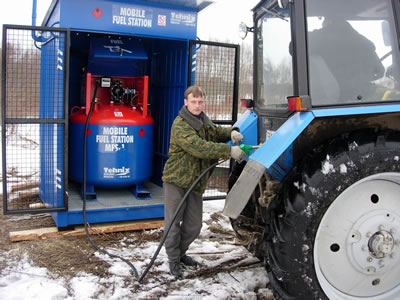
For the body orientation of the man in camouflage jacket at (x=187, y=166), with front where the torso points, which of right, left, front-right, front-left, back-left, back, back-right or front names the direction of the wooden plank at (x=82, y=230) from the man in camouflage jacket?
back

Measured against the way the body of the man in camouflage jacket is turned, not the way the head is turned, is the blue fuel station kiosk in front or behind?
behind

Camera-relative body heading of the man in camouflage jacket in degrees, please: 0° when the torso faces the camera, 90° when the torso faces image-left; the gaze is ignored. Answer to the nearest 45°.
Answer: approximately 315°

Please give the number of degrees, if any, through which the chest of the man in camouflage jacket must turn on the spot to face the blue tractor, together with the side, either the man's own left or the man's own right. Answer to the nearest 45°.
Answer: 0° — they already face it

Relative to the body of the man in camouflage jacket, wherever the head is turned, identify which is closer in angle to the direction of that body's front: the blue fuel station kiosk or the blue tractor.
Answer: the blue tractor

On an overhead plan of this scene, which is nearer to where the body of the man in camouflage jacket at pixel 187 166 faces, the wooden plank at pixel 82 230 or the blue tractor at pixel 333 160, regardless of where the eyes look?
the blue tractor
